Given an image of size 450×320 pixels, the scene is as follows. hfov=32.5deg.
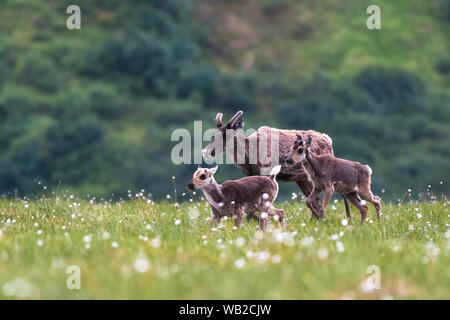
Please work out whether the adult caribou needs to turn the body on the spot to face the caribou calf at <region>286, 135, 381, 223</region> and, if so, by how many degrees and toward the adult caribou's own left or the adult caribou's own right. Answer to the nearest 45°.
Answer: approximately 135° to the adult caribou's own left

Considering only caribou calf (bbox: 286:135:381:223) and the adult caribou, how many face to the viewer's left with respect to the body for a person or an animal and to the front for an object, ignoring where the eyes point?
2

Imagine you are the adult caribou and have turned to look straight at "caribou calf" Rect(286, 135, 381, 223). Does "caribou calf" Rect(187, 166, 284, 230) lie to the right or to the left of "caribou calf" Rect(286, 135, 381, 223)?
right

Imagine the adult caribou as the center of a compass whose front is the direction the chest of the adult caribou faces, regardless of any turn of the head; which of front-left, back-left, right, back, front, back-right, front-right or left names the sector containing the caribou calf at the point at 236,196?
left

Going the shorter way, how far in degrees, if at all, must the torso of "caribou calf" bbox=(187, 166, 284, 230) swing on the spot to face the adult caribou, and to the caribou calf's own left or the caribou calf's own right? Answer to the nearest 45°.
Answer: approximately 90° to the caribou calf's own right

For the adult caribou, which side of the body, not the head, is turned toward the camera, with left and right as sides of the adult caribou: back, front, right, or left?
left

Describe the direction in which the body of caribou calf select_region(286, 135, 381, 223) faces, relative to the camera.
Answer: to the viewer's left

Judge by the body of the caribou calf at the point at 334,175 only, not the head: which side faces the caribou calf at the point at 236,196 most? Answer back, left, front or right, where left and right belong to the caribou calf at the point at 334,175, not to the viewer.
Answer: front

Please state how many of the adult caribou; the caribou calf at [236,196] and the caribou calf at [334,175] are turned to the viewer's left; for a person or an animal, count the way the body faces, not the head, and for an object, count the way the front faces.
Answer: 3

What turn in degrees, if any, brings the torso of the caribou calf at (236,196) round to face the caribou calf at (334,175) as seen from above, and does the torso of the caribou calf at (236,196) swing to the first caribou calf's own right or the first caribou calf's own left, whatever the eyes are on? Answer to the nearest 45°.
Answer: approximately 180°

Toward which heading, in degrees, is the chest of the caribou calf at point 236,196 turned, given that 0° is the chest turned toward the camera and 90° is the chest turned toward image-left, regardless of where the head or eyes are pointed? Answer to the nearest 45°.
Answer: approximately 90°
